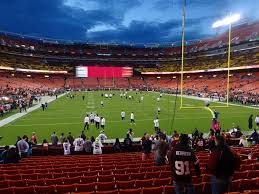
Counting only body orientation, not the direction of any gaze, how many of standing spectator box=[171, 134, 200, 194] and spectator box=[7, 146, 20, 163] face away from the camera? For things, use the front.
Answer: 2

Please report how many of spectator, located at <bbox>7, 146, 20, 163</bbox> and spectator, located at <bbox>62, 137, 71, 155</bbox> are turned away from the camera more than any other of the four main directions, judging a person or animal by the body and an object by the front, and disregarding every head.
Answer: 2

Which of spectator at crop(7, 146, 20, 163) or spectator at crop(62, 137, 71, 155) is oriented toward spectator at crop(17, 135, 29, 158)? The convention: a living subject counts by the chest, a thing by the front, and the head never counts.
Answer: spectator at crop(7, 146, 20, 163)

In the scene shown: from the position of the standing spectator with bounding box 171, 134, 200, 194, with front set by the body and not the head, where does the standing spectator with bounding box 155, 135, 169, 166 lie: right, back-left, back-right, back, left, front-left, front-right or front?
front

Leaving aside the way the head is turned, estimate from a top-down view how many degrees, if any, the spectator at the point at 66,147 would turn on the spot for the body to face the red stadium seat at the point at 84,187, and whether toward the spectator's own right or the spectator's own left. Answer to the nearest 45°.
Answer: approximately 180°

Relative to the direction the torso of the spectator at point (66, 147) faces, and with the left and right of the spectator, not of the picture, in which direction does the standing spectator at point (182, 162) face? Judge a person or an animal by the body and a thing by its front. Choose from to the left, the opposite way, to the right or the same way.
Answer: the same way

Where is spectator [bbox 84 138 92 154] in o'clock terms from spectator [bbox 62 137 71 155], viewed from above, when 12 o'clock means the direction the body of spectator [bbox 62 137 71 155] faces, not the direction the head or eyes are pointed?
spectator [bbox 84 138 92 154] is roughly at 3 o'clock from spectator [bbox 62 137 71 155].

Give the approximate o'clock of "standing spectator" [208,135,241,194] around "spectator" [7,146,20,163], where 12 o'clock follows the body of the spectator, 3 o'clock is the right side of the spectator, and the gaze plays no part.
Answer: The standing spectator is roughly at 5 o'clock from the spectator.

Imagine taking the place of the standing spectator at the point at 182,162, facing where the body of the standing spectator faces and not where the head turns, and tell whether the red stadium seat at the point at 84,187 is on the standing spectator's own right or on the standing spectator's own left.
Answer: on the standing spectator's own left

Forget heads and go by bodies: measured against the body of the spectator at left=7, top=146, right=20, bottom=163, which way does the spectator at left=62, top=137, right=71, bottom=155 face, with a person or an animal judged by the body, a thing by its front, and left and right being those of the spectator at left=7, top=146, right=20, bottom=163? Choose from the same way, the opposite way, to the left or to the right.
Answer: the same way

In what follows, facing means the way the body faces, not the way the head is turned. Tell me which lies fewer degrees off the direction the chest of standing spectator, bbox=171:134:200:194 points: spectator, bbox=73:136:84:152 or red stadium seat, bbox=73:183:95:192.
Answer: the spectator

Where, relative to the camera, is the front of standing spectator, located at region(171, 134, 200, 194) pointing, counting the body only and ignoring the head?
away from the camera

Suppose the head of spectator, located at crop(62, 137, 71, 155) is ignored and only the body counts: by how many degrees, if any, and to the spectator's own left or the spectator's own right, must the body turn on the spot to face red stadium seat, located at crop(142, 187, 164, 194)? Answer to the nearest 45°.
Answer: approximately 180°

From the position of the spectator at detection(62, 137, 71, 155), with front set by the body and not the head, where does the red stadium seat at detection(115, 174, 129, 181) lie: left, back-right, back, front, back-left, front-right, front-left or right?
back

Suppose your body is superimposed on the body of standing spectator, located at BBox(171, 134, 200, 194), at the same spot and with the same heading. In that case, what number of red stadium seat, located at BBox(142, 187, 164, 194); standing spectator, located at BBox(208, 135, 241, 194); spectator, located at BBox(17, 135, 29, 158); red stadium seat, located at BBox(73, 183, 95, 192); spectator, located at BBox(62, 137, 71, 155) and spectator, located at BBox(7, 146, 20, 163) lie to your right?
1

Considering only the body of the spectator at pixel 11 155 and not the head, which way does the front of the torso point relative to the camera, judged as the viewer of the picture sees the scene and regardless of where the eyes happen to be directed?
away from the camera

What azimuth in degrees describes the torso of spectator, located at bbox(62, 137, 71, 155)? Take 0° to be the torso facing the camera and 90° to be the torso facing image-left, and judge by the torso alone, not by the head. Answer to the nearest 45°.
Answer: approximately 180°
